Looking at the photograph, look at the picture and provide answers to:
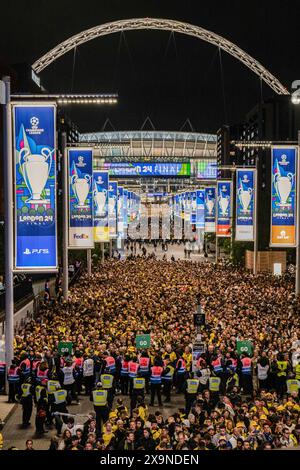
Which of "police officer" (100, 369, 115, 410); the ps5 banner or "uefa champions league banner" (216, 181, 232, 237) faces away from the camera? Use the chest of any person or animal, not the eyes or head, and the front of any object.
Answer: the police officer

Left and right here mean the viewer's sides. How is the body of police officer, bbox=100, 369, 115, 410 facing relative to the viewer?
facing away from the viewer

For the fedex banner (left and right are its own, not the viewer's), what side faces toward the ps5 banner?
front

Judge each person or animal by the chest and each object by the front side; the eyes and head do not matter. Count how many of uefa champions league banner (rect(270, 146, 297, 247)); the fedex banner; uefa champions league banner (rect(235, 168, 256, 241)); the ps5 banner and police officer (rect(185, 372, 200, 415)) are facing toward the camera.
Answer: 4

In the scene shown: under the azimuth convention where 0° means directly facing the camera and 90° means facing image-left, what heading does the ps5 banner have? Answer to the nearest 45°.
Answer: approximately 0°

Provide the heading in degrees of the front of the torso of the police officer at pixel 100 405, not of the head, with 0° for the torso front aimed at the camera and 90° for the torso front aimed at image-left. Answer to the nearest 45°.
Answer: approximately 180°

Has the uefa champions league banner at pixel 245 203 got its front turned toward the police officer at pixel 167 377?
yes

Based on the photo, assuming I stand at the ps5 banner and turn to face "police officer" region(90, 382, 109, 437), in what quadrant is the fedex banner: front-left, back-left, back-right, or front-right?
back-left

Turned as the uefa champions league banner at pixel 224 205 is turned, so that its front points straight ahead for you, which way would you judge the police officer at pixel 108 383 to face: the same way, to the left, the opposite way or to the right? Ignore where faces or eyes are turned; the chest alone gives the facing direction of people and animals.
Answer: the opposite way

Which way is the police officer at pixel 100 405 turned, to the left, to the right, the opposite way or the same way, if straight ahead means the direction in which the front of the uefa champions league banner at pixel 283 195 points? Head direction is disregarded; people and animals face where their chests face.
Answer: the opposite way

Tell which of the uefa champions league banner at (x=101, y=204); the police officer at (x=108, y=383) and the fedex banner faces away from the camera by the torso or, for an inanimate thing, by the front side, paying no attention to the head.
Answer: the police officer

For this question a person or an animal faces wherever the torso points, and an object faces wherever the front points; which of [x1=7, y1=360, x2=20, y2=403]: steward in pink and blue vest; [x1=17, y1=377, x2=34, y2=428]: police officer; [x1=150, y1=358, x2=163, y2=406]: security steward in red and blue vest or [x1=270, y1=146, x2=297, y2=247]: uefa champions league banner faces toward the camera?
the uefa champions league banner

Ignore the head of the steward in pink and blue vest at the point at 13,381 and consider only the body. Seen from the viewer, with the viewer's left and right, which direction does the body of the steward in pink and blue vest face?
facing away from the viewer

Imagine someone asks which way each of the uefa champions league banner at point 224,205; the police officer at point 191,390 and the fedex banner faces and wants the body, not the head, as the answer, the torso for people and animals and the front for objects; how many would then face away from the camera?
1
